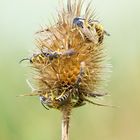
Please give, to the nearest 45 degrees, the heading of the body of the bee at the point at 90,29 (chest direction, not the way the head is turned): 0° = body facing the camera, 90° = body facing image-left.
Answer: approximately 90°

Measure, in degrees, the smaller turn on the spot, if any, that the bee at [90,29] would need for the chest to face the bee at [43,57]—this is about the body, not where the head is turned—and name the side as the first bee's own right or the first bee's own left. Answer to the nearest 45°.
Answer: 0° — it already faces it
